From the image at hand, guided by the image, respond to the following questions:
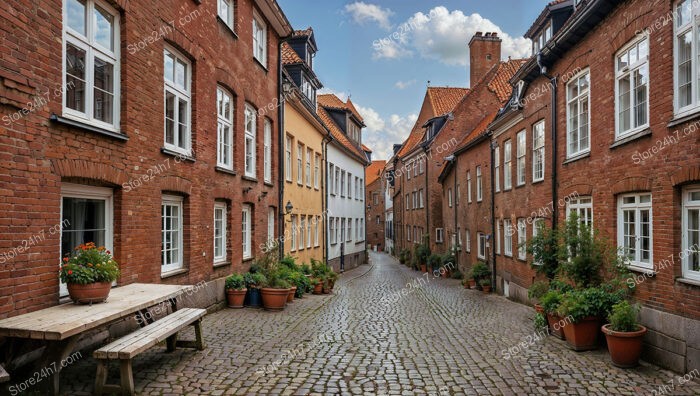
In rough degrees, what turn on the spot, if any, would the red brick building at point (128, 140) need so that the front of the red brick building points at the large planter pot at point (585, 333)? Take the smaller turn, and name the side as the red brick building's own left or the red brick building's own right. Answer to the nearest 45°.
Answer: approximately 45° to the red brick building's own left

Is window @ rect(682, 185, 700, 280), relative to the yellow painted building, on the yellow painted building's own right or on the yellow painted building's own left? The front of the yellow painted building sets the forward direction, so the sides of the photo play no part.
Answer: on the yellow painted building's own right

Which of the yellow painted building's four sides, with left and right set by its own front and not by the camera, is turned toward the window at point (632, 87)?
right

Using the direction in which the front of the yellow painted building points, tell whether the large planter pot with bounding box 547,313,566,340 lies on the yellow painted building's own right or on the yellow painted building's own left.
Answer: on the yellow painted building's own right

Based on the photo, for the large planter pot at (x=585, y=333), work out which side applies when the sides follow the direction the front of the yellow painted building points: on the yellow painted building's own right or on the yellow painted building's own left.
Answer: on the yellow painted building's own right

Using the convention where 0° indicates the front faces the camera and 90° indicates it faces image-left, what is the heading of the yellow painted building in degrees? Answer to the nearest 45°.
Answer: approximately 270°

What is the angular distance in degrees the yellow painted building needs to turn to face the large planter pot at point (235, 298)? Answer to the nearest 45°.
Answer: approximately 90° to its right

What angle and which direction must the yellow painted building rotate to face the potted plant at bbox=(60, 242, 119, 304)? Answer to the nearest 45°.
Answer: approximately 90° to its right

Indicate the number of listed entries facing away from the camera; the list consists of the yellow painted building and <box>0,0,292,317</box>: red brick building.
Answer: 0

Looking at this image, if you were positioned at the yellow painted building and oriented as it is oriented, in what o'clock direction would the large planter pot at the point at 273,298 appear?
The large planter pot is roughly at 3 o'clock from the yellow painted building.

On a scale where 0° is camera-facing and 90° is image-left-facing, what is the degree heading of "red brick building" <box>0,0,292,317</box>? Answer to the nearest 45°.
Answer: approximately 315°

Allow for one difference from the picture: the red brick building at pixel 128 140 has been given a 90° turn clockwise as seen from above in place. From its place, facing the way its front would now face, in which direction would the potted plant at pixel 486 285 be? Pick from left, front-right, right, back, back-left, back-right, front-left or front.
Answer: back
